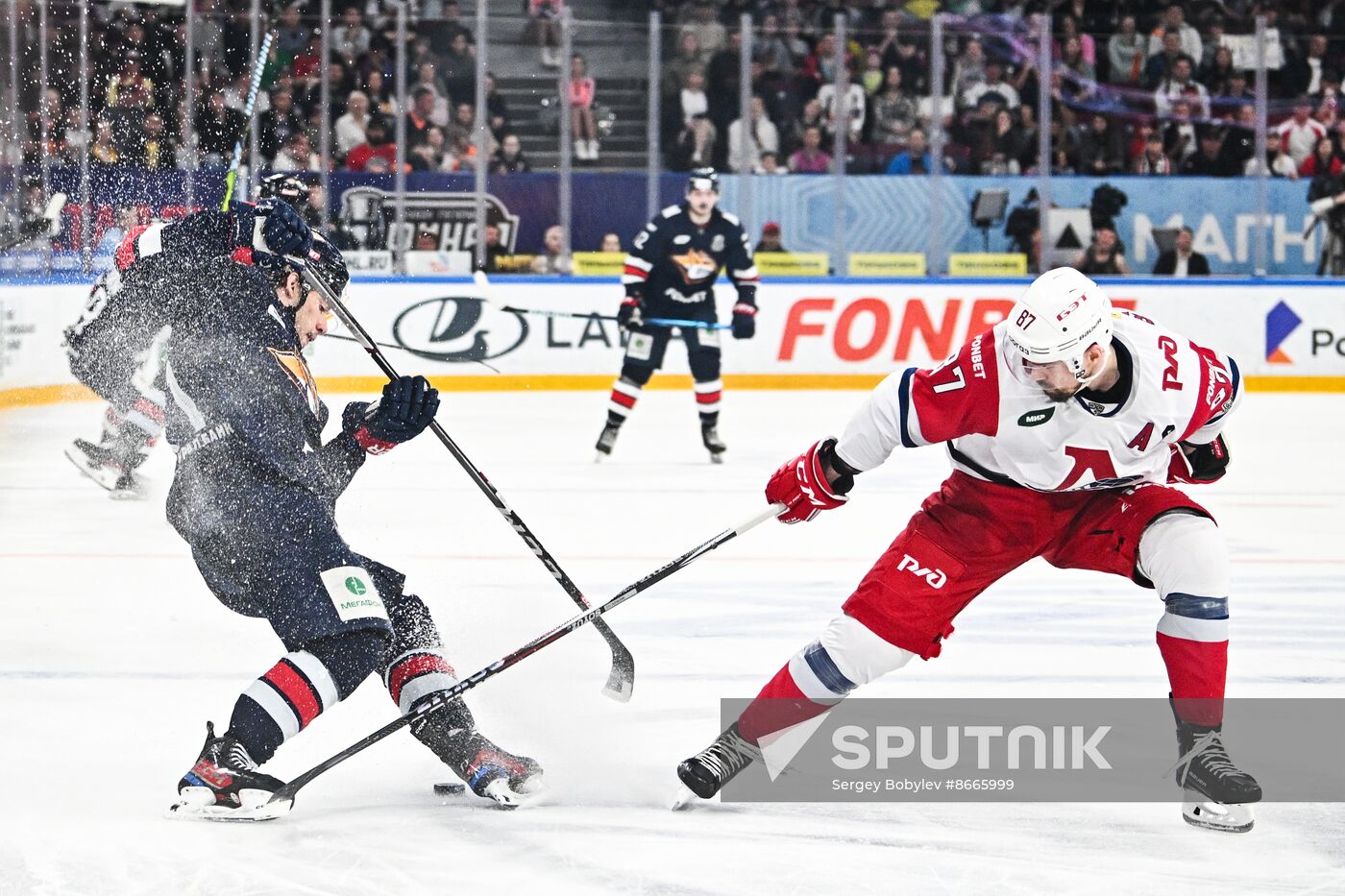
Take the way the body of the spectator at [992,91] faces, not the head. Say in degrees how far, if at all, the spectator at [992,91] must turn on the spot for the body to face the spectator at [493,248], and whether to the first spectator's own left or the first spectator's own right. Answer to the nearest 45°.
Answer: approximately 90° to the first spectator's own right

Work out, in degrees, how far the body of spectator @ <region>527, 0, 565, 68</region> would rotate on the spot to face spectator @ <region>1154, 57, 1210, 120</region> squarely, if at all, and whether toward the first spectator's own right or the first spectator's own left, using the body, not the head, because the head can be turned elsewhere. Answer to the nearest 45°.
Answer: approximately 90° to the first spectator's own left

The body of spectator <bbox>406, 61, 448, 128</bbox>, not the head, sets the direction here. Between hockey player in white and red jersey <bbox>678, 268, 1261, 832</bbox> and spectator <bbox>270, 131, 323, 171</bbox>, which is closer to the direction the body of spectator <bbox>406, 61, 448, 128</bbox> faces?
the hockey player in white and red jersey

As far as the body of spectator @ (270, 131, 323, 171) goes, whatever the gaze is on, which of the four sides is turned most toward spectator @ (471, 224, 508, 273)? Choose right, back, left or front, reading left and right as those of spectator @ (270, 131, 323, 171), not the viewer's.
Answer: left

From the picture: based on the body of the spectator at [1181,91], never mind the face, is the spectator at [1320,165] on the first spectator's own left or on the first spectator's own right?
on the first spectator's own left

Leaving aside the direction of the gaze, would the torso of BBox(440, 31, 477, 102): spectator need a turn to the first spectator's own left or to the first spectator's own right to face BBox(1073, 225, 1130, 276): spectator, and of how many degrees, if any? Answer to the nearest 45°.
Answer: approximately 90° to the first spectator's own left
